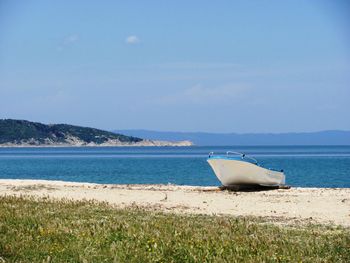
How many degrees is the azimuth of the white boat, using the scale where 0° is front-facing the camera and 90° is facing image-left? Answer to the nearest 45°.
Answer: approximately 90°
